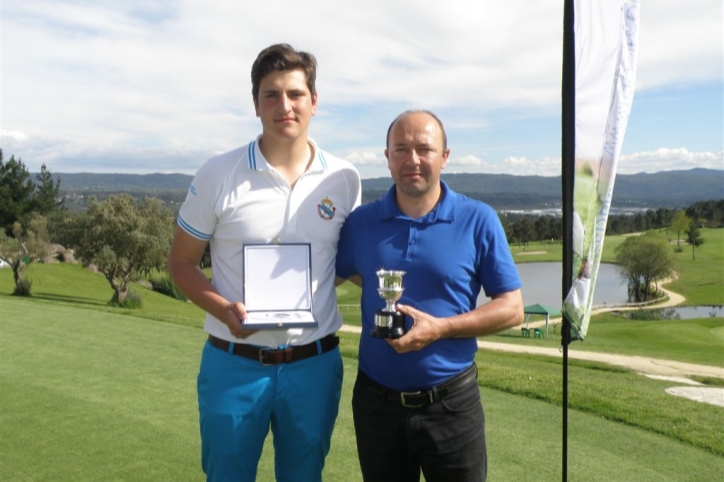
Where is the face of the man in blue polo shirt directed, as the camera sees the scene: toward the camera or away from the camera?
toward the camera

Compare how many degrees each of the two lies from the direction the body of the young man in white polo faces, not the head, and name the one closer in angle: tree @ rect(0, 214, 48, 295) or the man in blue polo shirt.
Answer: the man in blue polo shirt

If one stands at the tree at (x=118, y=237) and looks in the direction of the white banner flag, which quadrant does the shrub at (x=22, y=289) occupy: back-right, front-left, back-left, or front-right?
back-right

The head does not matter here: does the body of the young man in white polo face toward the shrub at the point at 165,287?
no

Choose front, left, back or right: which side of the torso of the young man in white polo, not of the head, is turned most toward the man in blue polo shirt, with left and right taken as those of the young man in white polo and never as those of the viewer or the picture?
left

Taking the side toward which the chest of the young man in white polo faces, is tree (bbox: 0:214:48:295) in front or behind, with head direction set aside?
behind

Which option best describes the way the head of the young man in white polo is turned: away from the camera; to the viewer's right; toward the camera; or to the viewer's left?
toward the camera

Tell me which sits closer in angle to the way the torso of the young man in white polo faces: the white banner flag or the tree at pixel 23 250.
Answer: the white banner flag

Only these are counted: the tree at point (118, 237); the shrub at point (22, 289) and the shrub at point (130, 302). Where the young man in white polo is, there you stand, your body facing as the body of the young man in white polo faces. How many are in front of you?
0

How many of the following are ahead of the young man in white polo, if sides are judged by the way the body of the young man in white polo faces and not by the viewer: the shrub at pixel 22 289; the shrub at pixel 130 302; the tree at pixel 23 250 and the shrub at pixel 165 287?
0

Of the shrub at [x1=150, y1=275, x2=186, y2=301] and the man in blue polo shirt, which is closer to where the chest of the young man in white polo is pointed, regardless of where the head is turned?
the man in blue polo shirt

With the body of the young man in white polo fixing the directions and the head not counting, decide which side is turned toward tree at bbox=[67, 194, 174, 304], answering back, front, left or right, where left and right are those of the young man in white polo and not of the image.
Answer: back

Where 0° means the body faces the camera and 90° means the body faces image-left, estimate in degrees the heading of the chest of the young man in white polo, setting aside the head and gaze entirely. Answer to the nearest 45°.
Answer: approximately 0°

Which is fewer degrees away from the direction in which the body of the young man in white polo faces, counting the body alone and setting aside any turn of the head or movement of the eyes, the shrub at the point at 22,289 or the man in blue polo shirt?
the man in blue polo shirt

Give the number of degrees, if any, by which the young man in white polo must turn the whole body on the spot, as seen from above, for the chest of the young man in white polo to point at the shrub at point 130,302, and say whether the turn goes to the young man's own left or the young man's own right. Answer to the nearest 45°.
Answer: approximately 180°
